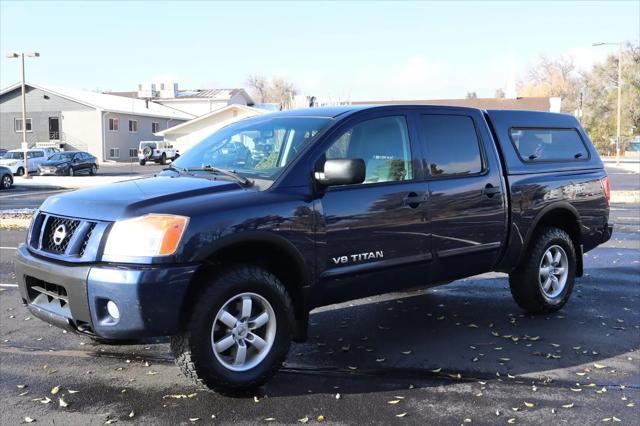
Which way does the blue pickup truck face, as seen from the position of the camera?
facing the viewer and to the left of the viewer

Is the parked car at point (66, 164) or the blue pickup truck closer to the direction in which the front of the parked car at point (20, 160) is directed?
the blue pickup truck

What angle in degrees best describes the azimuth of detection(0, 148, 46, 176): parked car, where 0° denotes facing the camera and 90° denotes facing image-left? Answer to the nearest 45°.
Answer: approximately 45°

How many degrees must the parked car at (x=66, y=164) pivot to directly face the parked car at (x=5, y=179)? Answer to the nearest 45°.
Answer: approximately 45° to its left

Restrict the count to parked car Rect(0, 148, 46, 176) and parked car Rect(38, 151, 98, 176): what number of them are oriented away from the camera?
0

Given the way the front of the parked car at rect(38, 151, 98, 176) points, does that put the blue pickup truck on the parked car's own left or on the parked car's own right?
on the parked car's own left

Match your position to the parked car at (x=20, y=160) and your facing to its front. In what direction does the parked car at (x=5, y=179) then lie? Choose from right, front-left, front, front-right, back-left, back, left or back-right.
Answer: front-left

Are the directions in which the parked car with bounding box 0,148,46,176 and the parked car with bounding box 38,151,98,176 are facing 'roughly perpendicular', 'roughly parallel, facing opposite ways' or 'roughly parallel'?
roughly parallel

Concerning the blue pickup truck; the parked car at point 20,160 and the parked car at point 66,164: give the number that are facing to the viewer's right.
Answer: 0

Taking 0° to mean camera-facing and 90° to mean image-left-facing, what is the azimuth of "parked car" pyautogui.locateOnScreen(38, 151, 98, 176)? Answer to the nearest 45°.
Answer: approximately 45°
